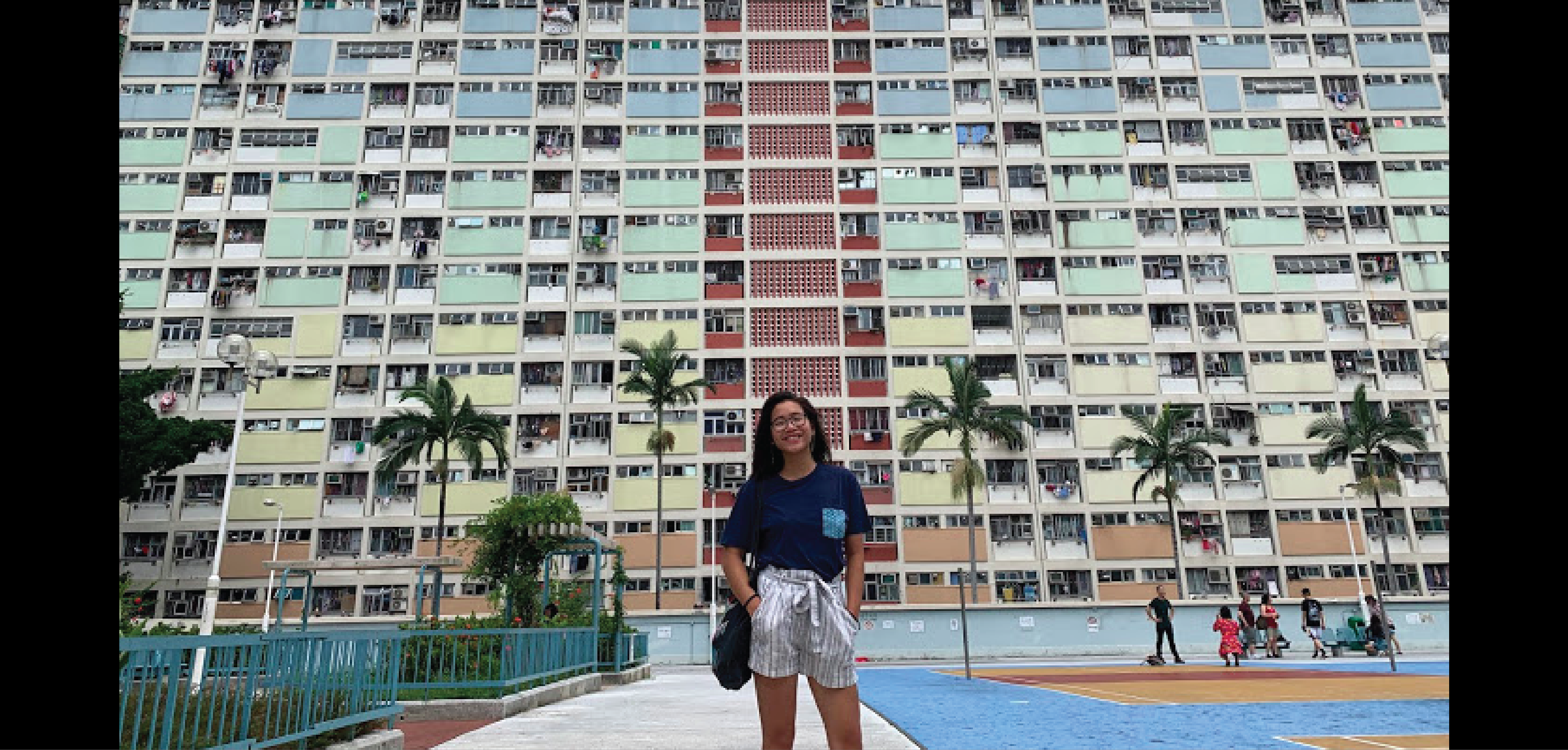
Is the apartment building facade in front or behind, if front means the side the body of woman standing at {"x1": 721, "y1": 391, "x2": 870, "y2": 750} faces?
behind

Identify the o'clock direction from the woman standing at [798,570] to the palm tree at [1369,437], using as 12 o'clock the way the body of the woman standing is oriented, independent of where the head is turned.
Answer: The palm tree is roughly at 7 o'clock from the woman standing.

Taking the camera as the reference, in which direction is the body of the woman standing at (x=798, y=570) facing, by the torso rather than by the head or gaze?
toward the camera

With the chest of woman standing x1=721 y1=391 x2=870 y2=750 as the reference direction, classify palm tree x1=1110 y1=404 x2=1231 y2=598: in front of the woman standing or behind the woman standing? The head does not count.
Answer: behind

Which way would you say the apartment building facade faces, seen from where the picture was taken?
facing the viewer

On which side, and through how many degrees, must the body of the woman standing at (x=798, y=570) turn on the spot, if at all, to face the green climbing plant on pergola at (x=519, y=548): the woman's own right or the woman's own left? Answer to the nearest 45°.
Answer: approximately 180°

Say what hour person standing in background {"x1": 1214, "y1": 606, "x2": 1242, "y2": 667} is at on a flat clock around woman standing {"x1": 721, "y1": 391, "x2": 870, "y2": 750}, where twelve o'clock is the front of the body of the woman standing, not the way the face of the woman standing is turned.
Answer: The person standing in background is roughly at 7 o'clock from the woman standing.

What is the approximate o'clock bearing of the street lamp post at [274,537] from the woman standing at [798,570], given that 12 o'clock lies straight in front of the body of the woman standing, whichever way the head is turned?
The street lamp post is roughly at 5 o'clock from the woman standing.

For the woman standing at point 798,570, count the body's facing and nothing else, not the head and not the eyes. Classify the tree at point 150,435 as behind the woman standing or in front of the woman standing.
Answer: behind
